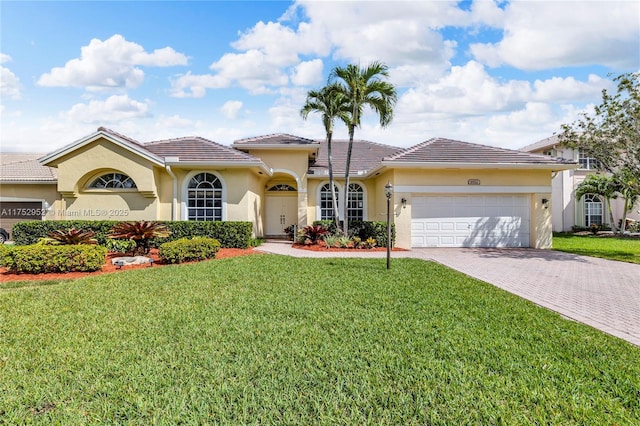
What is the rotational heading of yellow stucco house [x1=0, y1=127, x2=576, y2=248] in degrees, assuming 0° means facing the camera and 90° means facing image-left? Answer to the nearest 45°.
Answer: approximately 0°

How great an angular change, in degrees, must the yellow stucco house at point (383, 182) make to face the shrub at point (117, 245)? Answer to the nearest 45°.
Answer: approximately 90° to its right

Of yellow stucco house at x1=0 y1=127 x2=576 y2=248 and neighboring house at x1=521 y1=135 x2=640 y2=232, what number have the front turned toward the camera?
2

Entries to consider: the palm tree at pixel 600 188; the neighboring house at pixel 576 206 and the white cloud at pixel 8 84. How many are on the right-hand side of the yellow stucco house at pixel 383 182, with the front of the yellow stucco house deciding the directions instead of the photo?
1

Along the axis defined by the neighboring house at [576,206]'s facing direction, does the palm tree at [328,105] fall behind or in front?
in front
